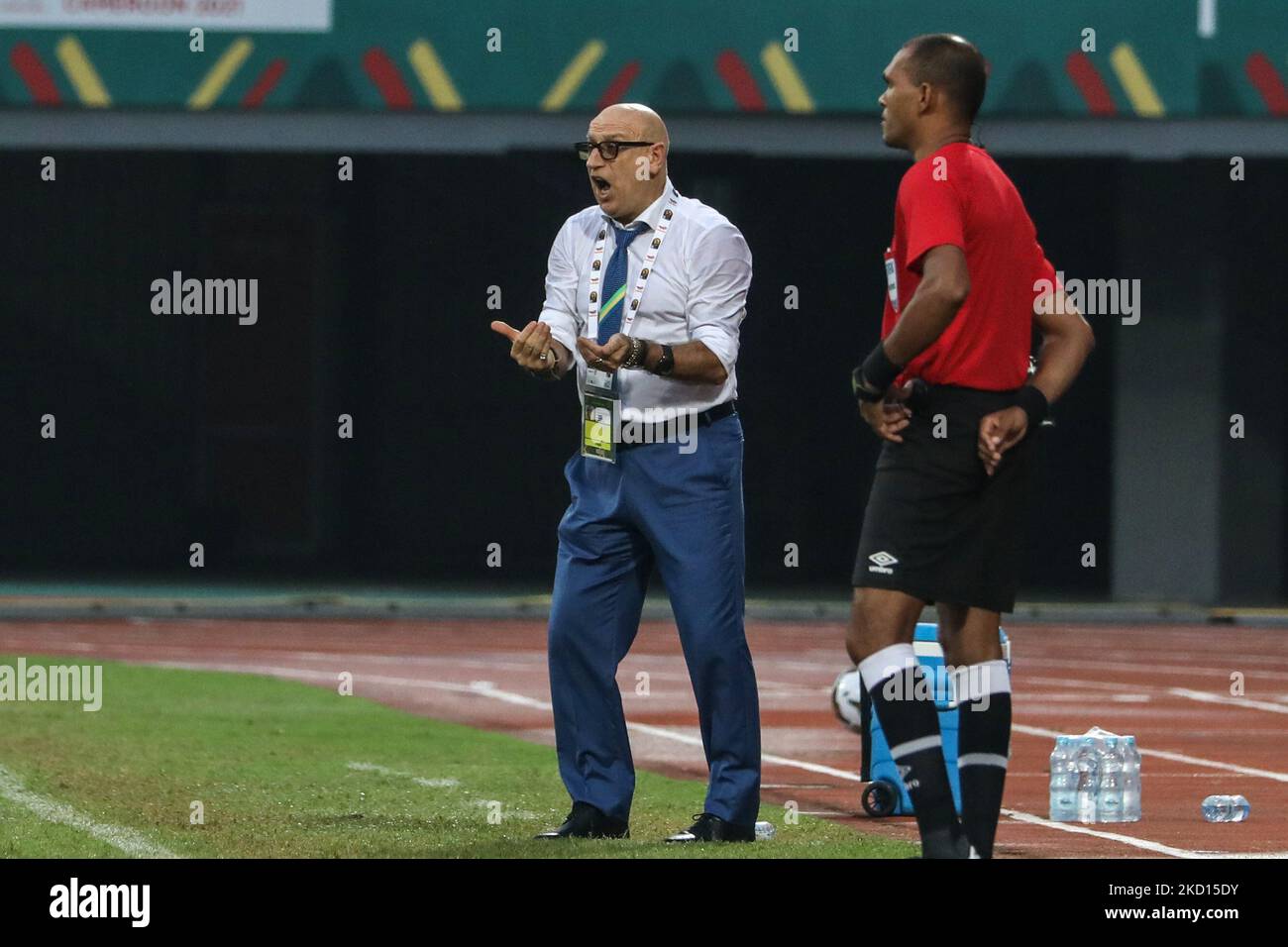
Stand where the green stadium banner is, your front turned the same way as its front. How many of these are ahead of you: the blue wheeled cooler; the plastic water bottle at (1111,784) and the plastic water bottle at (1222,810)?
3

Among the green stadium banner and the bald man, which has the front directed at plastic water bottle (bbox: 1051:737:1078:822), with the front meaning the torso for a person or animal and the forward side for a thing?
the green stadium banner

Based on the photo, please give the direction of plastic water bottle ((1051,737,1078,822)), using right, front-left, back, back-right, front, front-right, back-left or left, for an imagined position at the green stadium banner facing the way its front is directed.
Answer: front

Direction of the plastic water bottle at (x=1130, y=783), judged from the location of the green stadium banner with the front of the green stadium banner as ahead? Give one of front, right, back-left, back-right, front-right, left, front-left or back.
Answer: front

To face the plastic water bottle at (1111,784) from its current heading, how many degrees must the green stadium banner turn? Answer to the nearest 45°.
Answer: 0° — it already faces it

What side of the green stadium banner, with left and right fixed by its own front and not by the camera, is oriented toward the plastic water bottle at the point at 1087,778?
front

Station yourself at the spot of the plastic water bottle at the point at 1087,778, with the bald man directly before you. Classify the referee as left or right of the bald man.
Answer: left

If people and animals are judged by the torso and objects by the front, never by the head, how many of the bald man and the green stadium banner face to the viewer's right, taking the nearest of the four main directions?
0

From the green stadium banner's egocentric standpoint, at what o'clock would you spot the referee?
The referee is roughly at 12 o'clock from the green stadium banner.

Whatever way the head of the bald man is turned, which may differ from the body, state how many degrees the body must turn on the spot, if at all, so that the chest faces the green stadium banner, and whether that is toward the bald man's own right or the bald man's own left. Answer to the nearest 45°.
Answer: approximately 135° to the bald man's own right

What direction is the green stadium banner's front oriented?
toward the camera

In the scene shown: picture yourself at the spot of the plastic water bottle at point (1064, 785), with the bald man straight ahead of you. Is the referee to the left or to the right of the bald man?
left

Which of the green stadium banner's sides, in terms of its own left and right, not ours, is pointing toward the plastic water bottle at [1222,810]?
front

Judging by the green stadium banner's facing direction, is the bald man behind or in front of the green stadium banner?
in front

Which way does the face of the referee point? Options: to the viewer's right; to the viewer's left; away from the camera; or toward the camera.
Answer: to the viewer's left
